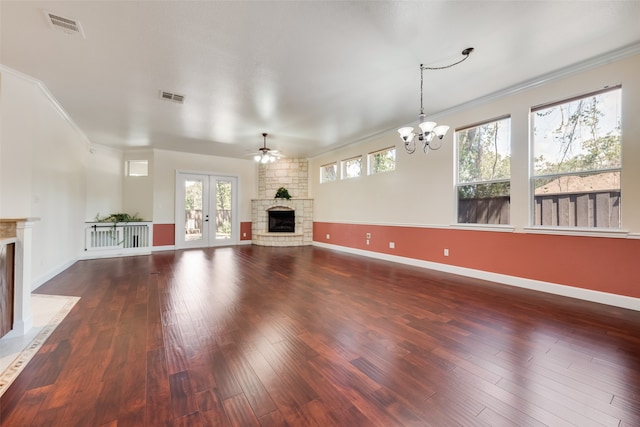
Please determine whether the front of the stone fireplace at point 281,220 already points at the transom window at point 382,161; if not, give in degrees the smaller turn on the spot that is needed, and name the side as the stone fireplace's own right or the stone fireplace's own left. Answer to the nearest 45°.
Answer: approximately 45° to the stone fireplace's own left

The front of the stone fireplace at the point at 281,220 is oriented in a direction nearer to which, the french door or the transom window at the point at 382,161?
the transom window

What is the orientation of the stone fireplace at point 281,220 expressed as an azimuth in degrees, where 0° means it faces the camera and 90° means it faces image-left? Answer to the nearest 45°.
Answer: approximately 0°

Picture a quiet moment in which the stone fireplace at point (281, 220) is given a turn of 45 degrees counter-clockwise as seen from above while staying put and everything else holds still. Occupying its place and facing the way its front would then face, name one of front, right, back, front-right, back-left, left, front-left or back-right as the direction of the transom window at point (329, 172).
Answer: front

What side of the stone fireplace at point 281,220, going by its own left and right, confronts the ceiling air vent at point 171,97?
front

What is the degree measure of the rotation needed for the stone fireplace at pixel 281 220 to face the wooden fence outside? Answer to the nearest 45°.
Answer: approximately 45° to its left

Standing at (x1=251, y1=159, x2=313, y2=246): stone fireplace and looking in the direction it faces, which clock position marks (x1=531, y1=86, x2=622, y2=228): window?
The window is roughly at 11 o'clock from the stone fireplace.

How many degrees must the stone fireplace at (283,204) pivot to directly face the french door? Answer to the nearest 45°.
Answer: approximately 90° to its right

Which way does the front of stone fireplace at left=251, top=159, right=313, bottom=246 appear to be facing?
toward the camera

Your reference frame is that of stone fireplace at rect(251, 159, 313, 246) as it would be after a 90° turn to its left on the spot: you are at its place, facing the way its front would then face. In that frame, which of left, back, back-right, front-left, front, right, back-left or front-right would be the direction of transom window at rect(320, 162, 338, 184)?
front-right

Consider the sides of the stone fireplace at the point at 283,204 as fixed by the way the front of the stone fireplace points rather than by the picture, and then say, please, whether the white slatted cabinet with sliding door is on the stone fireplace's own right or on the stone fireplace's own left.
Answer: on the stone fireplace's own right

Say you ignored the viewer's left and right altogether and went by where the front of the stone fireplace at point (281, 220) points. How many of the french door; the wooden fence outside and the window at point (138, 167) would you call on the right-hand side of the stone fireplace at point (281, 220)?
2

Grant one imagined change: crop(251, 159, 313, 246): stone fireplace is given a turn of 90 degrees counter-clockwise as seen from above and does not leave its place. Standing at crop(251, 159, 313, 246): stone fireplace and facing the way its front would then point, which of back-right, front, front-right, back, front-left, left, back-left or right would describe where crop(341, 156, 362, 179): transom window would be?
front-right

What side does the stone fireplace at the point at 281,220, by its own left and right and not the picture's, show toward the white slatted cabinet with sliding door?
right
